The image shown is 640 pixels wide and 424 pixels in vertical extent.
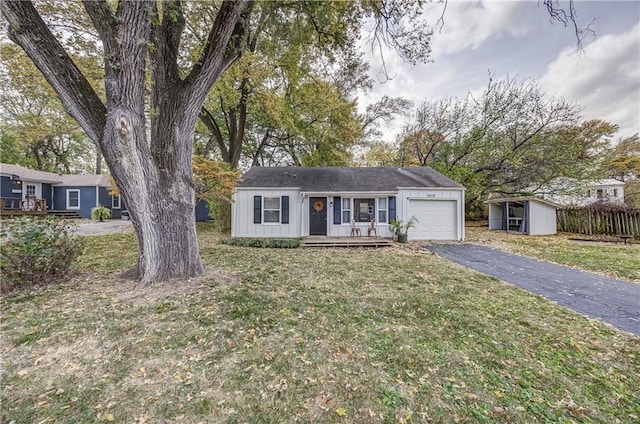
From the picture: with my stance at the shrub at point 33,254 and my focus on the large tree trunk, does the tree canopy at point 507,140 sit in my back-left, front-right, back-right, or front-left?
front-left

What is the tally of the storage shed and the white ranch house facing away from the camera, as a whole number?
0

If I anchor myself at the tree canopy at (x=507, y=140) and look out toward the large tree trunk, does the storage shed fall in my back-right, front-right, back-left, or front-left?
front-left

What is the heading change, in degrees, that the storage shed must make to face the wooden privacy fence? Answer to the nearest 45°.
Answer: approximately 135° to its left

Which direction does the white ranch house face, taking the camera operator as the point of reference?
facing the viewer

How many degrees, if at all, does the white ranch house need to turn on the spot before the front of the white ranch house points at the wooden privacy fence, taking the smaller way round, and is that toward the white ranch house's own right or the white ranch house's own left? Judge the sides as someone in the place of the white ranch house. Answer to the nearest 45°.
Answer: approximately 90° to the white ranch house's own left

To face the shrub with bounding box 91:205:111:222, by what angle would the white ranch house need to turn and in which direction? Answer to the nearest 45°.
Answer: approximately 90° to its right

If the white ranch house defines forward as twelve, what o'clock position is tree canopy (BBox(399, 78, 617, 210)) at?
The tree canopy is roughly at 8 o'clock from the white ranch house.

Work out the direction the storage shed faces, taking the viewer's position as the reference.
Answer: facing the viewer and to the left of the viewer
